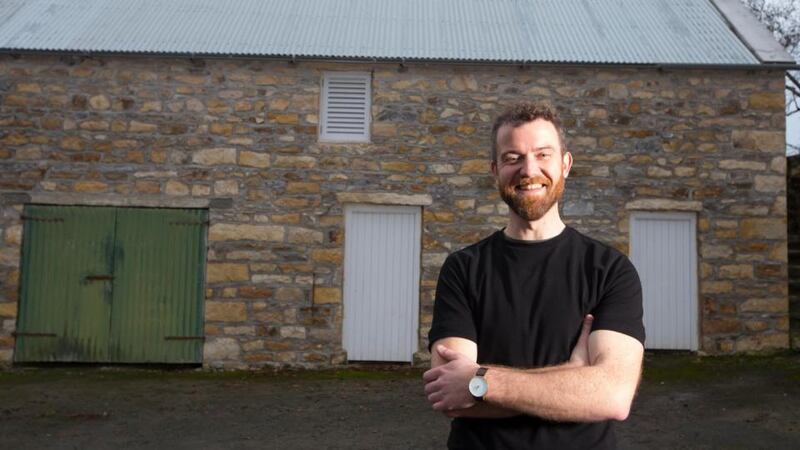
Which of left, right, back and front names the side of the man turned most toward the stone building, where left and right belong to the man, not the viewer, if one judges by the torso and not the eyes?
back

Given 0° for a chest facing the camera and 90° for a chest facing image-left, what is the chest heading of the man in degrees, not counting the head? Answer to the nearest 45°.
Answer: approximately 0°

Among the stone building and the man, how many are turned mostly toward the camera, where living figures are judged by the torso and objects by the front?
2

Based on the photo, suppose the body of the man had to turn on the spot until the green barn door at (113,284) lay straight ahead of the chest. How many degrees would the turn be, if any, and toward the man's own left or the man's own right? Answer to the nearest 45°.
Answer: approximately 135° to the man's own right

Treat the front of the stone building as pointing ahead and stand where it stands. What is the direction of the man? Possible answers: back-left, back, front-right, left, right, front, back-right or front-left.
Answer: front

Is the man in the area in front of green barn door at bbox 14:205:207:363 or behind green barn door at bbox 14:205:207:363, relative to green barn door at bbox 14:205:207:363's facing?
in front

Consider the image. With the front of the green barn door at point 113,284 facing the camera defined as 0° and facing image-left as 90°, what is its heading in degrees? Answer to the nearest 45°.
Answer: approximately 0°

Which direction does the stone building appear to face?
toward the camera
